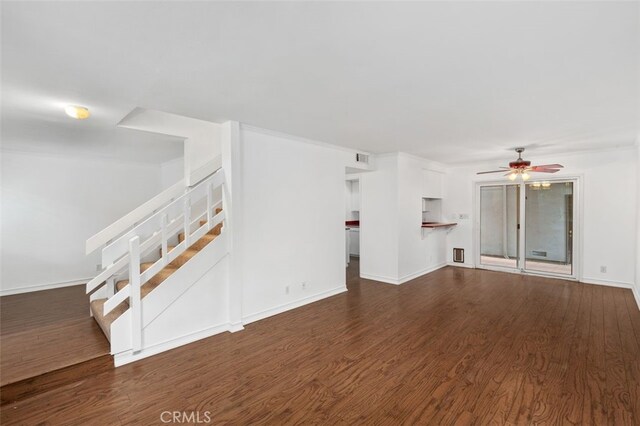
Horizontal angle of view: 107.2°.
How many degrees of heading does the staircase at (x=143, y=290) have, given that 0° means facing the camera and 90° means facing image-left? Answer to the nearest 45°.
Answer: approximately 45°

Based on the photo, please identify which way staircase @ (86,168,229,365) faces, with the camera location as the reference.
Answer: facing the viewer and to the left of the viewer

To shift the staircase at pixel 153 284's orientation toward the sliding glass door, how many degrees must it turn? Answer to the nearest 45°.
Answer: approximately 135° to its left

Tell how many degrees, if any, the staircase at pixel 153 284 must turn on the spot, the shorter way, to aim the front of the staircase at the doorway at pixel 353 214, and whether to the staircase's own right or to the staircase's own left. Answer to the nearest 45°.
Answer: approximately 180°
